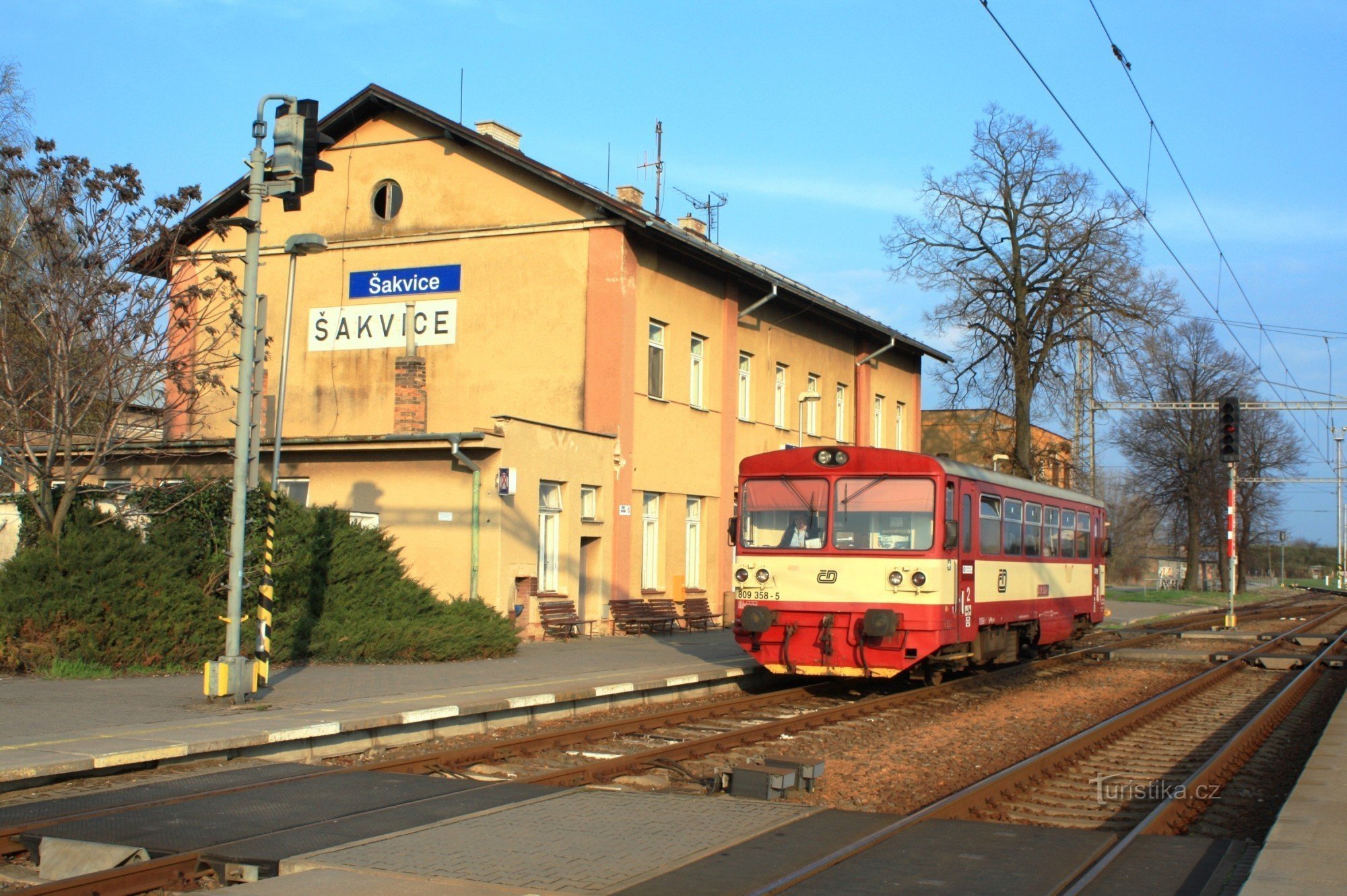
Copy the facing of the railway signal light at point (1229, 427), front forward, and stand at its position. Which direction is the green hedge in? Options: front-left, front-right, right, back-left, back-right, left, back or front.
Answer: front-right

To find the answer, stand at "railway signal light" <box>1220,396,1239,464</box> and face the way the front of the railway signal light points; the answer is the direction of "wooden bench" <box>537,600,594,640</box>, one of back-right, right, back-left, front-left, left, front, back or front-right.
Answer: front-right

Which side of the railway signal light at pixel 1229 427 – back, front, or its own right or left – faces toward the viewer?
front

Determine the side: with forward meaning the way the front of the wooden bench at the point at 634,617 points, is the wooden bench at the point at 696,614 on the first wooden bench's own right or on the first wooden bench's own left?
on the first wooden bench's own left

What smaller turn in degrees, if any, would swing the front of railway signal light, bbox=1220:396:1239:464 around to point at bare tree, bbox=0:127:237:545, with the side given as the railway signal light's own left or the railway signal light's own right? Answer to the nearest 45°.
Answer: approximately 45° to the railway signal light's own right

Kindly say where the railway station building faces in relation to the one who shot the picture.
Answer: facing the viewer and to the right of the viewer

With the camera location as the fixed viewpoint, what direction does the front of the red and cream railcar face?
facing the viewer and to the left of the viewer

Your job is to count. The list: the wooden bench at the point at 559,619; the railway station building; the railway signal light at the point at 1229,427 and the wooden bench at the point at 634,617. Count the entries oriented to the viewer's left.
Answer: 0

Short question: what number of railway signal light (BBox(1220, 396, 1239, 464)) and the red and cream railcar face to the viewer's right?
0

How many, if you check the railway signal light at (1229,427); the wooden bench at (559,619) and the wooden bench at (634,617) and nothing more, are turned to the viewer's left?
0

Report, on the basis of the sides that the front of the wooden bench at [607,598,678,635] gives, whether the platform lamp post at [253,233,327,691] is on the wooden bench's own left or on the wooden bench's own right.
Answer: on the wooden bench's own right

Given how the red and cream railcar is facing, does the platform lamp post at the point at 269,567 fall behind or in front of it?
in front

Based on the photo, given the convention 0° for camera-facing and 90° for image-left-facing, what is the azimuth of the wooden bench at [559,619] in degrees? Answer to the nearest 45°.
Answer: approximately 315°

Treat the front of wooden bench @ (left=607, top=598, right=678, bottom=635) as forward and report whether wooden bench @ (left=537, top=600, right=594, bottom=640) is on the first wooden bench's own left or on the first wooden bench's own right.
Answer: on the first wooden bench's own right

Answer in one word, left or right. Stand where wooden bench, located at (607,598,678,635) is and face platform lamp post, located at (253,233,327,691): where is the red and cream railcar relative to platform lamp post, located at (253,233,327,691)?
left

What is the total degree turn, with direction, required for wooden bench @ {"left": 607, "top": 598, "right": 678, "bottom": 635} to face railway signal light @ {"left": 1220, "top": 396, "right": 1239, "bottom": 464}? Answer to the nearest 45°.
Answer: approximately 45° to its left
